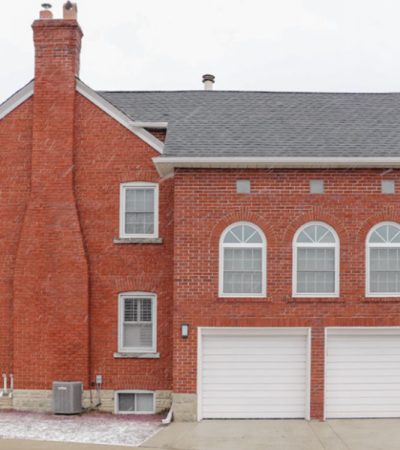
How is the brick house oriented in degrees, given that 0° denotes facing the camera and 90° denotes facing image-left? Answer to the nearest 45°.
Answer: approximately 0°
